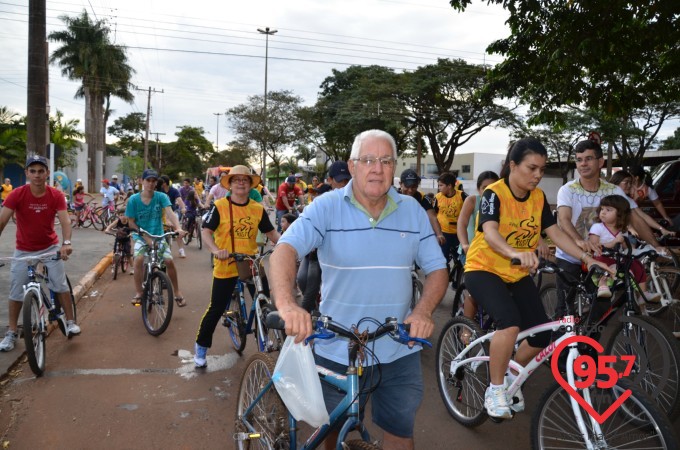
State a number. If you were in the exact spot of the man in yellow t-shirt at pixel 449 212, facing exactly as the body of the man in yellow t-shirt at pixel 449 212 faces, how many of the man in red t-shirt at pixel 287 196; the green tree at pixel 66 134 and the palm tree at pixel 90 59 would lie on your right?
3

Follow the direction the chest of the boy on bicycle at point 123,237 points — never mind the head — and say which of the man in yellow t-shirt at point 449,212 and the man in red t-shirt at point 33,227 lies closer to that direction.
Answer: the man in red t-shirt

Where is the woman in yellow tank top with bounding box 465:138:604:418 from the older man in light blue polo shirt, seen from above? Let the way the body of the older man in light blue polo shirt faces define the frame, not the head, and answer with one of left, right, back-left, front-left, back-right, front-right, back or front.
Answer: back-left

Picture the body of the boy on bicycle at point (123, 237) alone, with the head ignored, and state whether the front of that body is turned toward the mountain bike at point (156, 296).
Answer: yes

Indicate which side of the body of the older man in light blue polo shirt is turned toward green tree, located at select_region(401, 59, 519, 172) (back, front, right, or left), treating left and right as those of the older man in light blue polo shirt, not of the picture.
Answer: back

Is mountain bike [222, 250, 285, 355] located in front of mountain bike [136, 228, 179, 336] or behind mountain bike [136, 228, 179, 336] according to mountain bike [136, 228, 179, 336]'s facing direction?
in front

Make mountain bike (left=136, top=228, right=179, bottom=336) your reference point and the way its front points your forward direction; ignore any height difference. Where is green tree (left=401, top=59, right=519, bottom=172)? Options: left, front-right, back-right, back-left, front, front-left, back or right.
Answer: back-left

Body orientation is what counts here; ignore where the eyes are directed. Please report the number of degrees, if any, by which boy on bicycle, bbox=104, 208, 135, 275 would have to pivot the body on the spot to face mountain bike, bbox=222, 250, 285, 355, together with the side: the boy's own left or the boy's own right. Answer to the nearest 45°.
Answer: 0° — they already face it

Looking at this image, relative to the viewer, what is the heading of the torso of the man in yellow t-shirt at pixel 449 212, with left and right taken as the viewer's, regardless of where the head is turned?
facing the viewer and to the left of the viewer

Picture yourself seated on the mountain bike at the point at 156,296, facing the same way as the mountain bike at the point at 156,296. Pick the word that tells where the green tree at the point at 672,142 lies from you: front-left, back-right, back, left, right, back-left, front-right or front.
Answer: back-left

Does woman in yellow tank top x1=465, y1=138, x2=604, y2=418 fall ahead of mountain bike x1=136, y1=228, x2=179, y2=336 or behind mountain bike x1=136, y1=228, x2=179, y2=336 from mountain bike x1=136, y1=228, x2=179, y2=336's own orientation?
ahead

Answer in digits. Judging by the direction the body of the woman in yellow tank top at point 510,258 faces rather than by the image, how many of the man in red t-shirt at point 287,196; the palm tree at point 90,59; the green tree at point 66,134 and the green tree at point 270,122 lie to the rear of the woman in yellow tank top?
4
